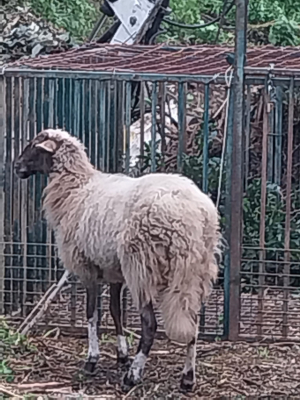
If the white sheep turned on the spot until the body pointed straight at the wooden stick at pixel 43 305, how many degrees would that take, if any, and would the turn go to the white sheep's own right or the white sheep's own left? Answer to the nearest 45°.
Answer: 0° — it already faces it

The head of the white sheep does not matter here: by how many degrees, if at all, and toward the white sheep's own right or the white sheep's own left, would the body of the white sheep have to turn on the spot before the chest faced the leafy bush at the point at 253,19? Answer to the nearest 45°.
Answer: approximately 45° to the white sheep's own right

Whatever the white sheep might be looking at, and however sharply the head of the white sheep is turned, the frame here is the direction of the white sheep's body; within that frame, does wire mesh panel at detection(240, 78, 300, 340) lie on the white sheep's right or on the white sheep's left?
on the white sheep's right

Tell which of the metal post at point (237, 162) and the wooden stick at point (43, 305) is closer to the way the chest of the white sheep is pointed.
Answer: the wooden stick

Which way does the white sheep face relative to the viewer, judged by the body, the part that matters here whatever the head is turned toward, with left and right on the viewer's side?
facing away from the viewer and to the left of the viewer
